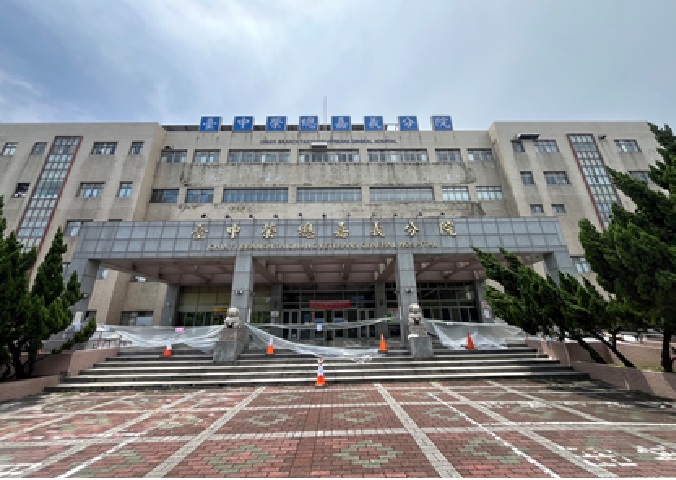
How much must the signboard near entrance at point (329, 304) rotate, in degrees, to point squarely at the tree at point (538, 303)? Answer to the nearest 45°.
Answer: approximately 45° to its left

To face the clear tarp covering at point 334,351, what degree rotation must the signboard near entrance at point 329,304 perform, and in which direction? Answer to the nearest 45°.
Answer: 0° — it already faces it

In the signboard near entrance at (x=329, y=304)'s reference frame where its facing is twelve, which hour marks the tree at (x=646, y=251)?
The tree is roughly at 11 o'clock from the signboard near entrance.

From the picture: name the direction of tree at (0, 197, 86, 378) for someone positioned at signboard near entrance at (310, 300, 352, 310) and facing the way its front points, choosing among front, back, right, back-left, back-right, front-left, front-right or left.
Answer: front-right

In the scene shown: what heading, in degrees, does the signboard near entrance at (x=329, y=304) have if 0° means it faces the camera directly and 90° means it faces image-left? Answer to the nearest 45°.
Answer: approximately 0°

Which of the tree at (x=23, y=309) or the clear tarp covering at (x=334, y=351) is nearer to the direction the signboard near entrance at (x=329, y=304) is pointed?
the clear tarp covering
